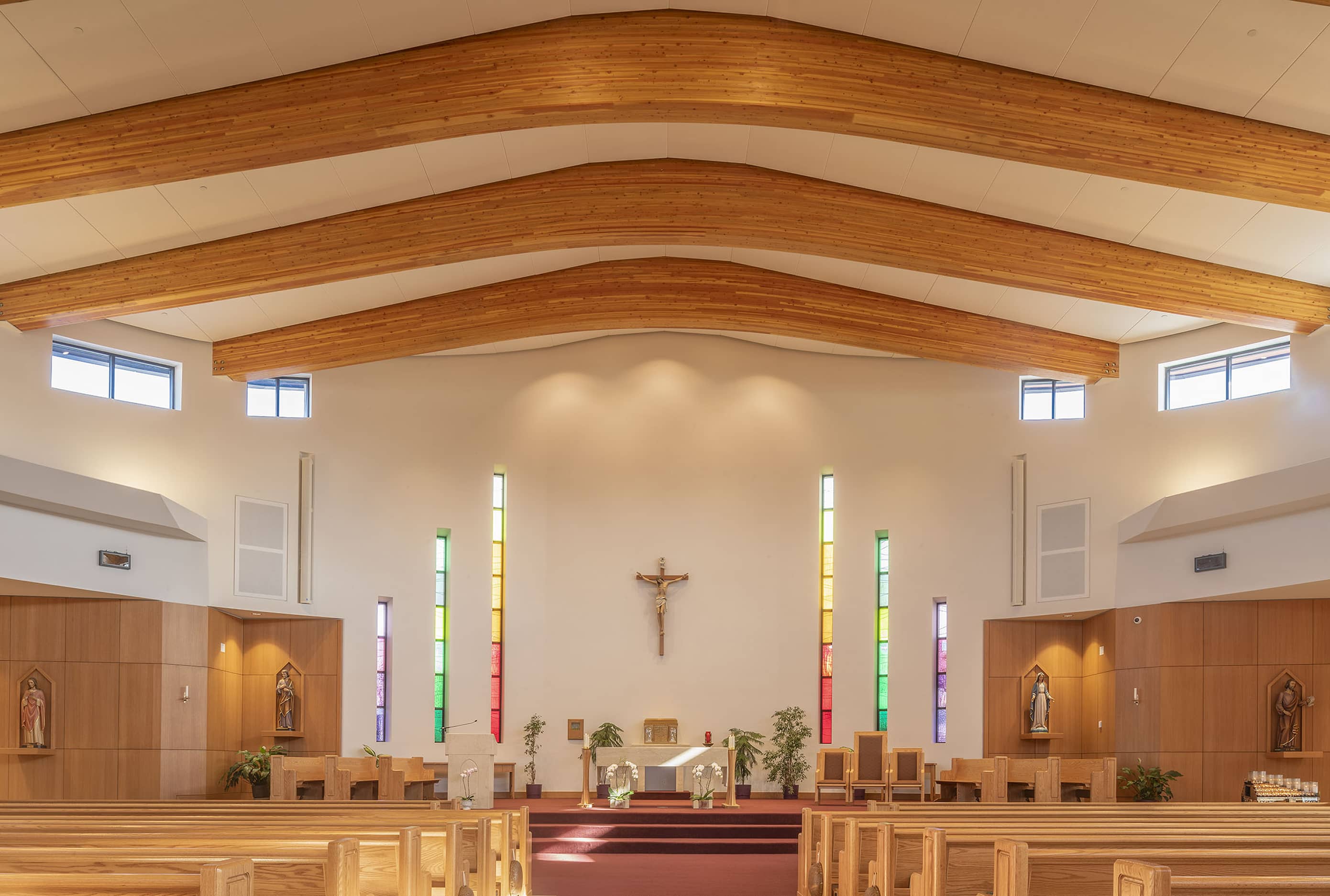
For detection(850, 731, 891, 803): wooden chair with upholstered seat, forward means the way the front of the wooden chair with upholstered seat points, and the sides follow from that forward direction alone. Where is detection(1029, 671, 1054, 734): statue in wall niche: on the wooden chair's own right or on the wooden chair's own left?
on the wooden chair's own left

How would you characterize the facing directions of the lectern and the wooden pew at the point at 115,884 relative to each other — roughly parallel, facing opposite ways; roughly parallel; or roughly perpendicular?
roughly parallel, facing opposite ways

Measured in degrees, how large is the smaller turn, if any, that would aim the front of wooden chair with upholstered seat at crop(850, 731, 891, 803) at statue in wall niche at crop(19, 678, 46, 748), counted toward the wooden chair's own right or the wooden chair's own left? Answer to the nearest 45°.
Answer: approximately 45° to the wooden chair's own right

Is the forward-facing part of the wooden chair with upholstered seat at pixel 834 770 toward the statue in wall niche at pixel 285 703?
no

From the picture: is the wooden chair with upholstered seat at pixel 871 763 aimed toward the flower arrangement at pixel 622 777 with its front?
no

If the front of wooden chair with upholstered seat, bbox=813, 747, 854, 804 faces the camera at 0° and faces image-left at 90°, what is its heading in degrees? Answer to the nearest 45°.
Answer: approximately 0°

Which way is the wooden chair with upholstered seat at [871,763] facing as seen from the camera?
toward the camera

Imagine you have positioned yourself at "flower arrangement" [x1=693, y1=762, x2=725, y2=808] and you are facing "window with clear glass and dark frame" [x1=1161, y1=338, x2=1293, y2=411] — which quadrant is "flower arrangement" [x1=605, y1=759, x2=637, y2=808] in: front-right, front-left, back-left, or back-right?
back-left

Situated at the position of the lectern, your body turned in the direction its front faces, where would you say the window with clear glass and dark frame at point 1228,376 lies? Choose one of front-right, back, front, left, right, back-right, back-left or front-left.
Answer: left

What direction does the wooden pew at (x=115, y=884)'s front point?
away from the camera

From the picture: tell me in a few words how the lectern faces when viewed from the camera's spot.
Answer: facing the viewer

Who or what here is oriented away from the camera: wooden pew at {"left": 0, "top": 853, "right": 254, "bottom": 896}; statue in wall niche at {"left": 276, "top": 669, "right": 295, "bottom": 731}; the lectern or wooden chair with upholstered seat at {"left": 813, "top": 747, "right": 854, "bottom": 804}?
the wooden pew
